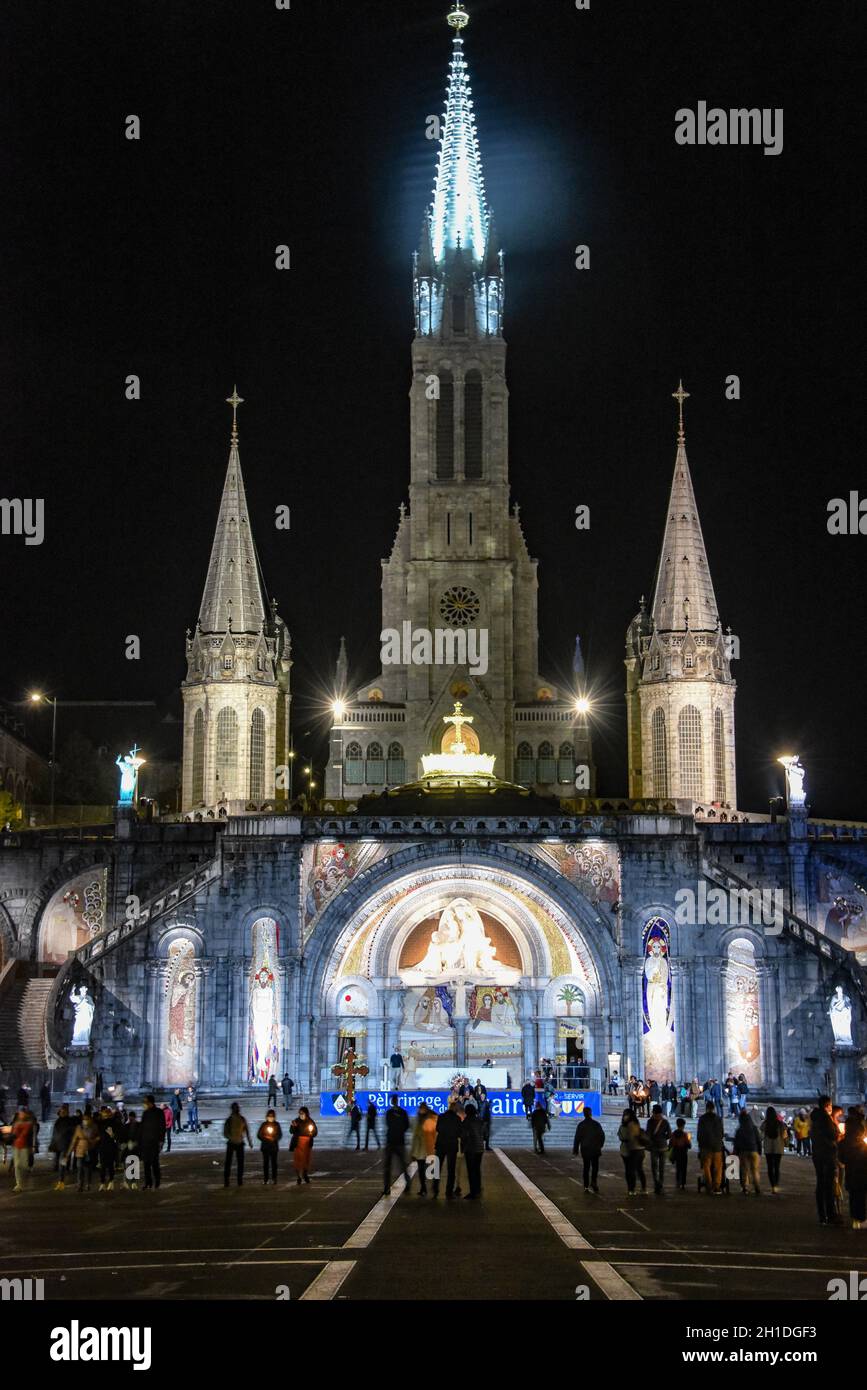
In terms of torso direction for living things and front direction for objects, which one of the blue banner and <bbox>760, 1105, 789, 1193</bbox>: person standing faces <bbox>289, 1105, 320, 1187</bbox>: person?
the blue banner

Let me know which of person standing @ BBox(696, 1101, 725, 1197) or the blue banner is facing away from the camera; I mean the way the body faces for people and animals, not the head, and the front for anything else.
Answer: the person standing

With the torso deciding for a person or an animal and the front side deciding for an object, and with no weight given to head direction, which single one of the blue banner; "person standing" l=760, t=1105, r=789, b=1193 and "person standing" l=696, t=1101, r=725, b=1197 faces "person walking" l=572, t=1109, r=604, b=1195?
the blue banner

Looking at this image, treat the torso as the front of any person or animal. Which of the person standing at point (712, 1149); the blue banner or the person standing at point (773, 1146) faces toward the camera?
the blue banner

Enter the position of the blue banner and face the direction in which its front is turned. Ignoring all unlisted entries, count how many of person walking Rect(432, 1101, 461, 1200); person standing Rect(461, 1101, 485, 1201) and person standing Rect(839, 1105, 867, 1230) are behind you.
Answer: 0

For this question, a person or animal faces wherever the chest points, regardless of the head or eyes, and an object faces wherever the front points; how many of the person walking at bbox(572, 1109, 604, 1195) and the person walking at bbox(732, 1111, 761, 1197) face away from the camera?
2

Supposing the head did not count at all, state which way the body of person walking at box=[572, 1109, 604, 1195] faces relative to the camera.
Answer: away from the camera

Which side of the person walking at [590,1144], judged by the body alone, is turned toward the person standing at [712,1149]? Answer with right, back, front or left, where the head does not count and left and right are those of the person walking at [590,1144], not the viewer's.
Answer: right

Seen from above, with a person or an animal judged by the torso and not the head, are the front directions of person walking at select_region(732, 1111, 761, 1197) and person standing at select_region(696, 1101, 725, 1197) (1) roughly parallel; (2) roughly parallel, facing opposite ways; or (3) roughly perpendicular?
roughly parallel

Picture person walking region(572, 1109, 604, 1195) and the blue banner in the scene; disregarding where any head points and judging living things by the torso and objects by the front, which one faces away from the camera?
the person walking

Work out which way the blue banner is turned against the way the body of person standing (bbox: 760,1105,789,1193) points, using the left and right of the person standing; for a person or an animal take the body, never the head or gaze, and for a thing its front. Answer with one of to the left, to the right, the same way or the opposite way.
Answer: the opposite way

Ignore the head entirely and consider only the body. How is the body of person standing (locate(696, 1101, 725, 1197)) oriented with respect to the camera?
away from the camera

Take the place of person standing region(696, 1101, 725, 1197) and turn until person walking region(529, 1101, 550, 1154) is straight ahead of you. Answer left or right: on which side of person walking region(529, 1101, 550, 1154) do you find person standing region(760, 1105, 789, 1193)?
right

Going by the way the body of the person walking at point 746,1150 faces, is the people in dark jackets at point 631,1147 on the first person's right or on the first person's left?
on the first person's left

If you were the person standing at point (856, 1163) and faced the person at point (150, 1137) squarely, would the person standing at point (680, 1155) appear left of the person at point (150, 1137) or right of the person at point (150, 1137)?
right

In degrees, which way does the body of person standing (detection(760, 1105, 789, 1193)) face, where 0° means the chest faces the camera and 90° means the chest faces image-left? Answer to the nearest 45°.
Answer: approximately 180°

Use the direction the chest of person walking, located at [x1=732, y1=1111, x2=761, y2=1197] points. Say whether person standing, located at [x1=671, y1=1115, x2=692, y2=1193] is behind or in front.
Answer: in front

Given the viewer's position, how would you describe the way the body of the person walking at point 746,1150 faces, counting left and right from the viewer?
facing away from the viewer

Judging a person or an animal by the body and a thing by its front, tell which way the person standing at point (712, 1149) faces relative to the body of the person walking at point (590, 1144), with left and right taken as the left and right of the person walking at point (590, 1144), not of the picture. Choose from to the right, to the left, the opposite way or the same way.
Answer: the same way

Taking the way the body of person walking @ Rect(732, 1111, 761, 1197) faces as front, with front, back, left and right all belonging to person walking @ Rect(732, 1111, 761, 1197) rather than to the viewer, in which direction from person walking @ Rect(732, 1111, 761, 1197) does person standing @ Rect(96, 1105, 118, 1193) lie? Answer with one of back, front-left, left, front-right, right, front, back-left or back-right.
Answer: left

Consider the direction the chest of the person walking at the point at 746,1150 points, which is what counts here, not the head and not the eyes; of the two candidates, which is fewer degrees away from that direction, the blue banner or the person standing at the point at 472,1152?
the blue banner
